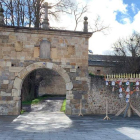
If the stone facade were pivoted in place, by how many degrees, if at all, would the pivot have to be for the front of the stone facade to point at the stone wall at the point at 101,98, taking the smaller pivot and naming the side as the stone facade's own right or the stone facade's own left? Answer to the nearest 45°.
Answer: approximately 90° to the stone facade's own left

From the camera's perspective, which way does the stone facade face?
toward the camera

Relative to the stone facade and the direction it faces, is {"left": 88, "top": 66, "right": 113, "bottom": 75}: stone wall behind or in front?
behind
